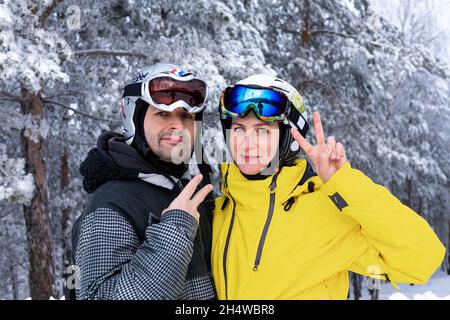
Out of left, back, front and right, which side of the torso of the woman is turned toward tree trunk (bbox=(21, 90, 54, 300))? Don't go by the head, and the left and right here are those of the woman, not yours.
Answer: right

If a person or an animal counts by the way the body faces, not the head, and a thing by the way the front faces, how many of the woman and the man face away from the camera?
0

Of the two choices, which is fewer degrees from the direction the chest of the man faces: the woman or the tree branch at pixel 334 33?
the woman

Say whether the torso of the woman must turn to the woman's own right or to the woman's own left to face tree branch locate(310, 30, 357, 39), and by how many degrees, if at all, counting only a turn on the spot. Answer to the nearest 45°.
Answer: approximately 135° to the woman's own right

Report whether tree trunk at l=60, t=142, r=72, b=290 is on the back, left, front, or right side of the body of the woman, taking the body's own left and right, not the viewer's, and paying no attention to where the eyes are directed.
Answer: right

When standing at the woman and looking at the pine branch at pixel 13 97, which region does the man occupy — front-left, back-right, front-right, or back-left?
front-left

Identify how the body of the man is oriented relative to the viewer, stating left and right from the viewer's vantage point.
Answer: facing the viewer and to the right of the viewer

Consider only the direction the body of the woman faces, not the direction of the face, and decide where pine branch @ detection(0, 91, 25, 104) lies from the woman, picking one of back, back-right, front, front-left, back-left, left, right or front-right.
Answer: right

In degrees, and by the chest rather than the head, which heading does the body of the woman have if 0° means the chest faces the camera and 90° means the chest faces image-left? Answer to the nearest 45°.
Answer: approximately 45°
